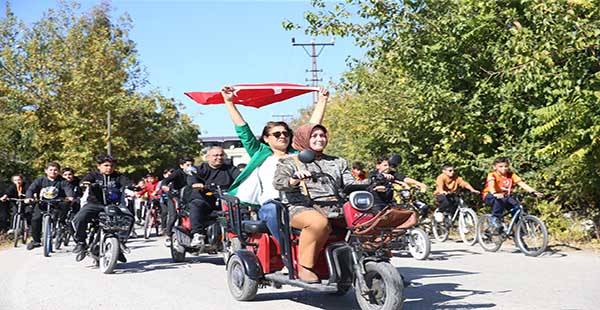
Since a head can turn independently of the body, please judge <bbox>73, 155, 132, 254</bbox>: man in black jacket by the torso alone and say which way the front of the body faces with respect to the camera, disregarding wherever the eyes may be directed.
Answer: toward the camera

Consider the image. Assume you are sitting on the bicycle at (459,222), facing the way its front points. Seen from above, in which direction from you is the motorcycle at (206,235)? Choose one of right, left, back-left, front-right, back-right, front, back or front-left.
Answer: right

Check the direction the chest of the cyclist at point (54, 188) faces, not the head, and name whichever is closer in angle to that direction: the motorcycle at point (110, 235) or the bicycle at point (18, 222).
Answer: the motorcycle

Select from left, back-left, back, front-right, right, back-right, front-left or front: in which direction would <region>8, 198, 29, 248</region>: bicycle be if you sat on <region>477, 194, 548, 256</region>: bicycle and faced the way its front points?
back-right

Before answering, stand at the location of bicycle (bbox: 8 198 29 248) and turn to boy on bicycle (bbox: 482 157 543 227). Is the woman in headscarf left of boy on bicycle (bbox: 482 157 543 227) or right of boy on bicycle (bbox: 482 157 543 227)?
right

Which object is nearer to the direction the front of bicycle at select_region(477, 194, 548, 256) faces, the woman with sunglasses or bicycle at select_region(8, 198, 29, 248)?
the woman with sunglasses

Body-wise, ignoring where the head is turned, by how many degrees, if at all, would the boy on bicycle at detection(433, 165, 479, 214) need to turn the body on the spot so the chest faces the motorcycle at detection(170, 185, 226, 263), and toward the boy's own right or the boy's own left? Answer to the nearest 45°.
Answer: approximately 90° to the boy's own right

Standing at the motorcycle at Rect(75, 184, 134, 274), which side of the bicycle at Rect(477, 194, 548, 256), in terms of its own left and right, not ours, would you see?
right
